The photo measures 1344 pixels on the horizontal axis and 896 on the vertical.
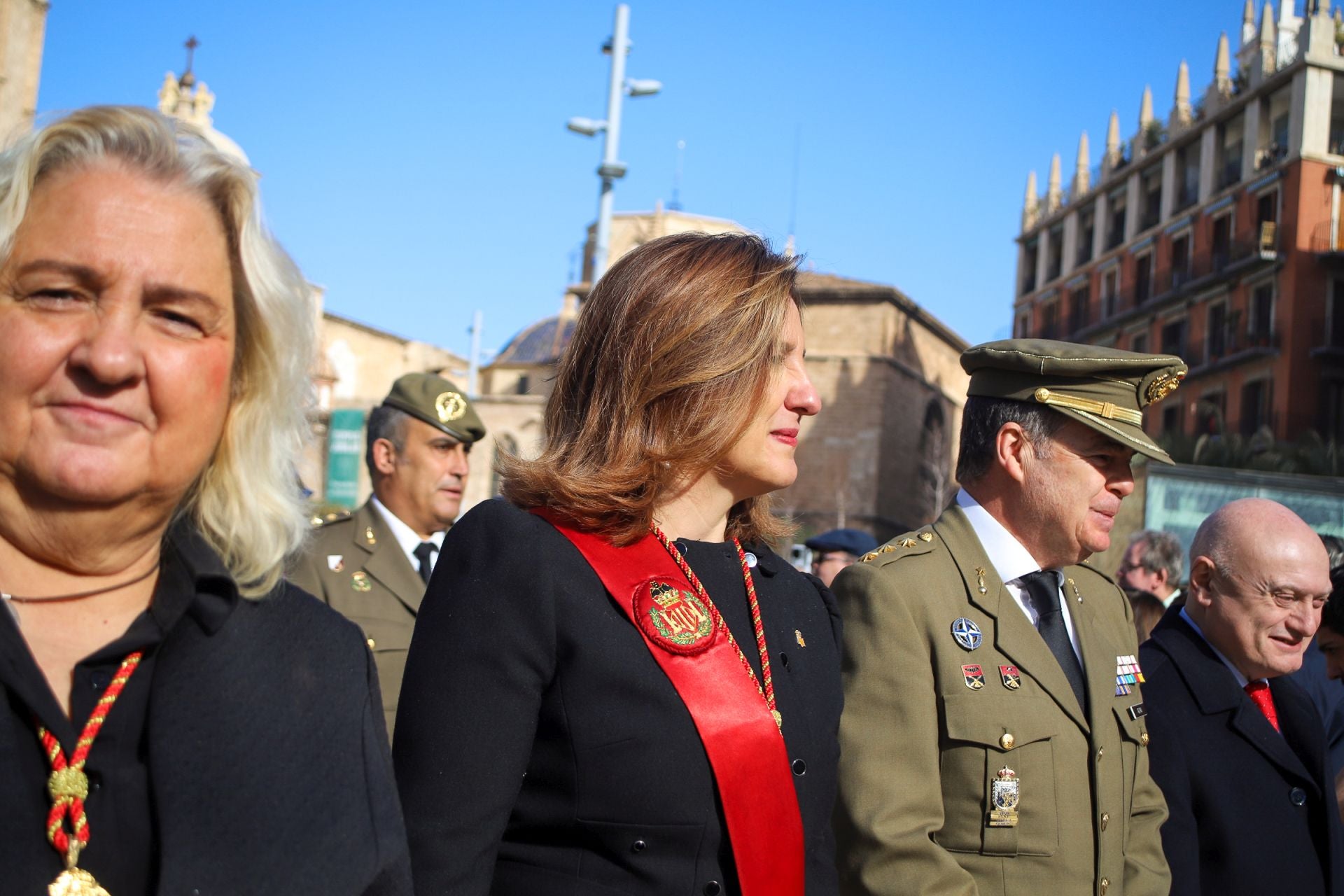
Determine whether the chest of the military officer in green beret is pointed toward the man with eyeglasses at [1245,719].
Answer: yes

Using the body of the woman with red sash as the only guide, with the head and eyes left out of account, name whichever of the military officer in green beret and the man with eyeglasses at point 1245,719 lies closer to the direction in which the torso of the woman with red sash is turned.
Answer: the man with eyeglasses

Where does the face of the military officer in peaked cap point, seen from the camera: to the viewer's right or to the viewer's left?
to the viewer's right

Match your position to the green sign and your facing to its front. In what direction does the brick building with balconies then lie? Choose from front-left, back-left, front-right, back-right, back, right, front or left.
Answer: left

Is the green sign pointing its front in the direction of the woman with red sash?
yes

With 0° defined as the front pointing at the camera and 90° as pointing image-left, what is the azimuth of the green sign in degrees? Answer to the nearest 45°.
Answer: approximately 0°

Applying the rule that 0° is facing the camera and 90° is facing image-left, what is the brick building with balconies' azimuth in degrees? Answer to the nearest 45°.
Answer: approximately 45°

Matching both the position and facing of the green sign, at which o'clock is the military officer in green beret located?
The military officer in green beret is roughly at 12 o'clock from the green sign.

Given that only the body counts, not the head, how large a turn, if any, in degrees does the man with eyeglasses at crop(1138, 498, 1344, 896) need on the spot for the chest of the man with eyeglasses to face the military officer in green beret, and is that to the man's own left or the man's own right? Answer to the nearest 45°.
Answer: approximately 135° to the man's own right

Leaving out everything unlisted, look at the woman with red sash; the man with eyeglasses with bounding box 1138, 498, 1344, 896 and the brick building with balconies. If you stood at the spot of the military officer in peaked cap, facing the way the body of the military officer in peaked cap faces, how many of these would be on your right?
1

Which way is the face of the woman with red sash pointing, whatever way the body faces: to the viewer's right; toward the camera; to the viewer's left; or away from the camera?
to the viewer's right
